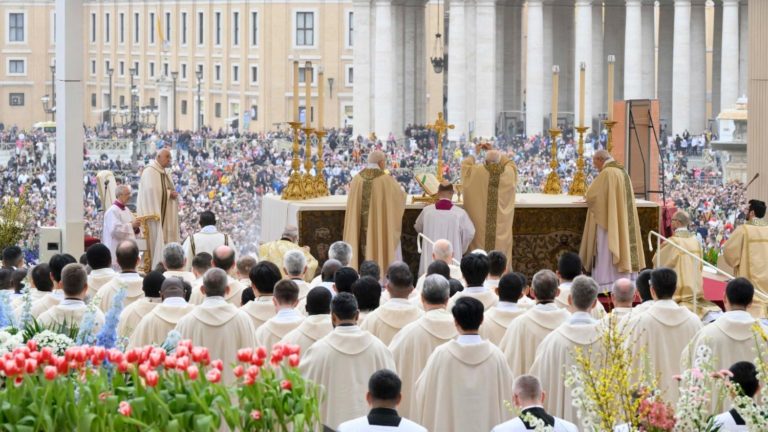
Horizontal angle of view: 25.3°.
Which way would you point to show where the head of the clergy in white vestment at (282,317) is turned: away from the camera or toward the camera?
away from the camera

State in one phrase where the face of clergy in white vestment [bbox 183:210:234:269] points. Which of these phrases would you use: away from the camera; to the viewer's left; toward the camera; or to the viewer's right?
away from the camera

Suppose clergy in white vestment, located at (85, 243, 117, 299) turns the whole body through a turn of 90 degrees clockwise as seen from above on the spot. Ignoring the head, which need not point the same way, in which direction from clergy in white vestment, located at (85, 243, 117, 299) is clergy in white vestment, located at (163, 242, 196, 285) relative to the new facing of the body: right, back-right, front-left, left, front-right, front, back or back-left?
front-right

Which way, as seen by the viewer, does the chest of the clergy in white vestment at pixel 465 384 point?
away from the camera

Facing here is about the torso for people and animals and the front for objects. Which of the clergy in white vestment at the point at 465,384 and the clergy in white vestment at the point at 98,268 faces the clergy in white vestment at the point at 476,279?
the clergy in white vestment at the point at 465,384

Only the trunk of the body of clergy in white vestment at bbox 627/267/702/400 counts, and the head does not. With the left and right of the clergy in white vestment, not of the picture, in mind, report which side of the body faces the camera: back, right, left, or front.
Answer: back

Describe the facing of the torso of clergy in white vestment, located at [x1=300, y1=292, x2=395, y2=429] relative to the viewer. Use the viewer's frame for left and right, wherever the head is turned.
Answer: facing away from the viewer

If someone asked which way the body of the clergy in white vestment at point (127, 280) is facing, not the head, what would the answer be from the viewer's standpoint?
away from the camera

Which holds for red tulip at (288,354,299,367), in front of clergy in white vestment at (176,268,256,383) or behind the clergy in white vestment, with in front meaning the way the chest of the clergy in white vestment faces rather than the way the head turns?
behind

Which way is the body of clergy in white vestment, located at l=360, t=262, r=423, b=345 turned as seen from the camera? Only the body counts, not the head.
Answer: away from the camera

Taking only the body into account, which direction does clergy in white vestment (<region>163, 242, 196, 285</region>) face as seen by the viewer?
away from the camera

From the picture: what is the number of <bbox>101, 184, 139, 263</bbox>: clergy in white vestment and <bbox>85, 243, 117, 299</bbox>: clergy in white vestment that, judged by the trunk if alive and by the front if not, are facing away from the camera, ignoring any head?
1

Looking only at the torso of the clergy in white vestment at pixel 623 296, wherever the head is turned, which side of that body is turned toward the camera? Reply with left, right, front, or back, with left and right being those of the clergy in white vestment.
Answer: back

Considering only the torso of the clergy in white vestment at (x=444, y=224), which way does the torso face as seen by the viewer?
away from the camera

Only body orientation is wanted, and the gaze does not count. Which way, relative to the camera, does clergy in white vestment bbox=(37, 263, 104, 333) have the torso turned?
away from the camera

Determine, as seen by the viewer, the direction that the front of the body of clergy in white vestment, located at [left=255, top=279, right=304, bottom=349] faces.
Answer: away from the camera
